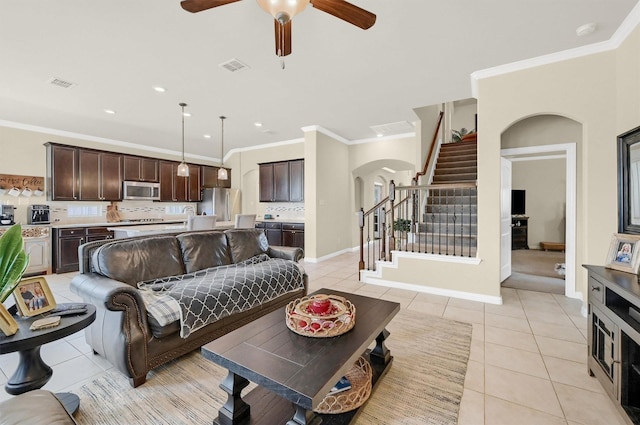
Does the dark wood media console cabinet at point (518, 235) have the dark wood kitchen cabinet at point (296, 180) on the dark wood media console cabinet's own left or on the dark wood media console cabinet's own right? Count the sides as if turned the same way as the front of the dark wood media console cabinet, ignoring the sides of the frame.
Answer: on the dark wood media console cabinet's own right

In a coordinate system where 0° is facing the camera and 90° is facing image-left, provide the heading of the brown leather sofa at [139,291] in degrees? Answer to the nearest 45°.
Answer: approximately 315°

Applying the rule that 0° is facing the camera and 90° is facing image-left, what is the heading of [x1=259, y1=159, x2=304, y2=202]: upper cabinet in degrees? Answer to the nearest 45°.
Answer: approximately 45°

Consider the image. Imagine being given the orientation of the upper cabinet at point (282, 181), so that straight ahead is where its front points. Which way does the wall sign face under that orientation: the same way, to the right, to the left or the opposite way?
to the left

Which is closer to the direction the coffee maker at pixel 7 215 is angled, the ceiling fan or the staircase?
the ceiling fan

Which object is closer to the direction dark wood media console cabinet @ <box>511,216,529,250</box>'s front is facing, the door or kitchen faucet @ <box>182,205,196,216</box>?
the door

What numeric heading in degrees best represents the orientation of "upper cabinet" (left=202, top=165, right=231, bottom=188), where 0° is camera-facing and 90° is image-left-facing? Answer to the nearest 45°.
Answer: approximately 315°

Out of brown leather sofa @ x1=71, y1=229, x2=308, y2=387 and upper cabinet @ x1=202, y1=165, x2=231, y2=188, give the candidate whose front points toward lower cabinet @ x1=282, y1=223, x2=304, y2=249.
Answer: the upper cabinet
